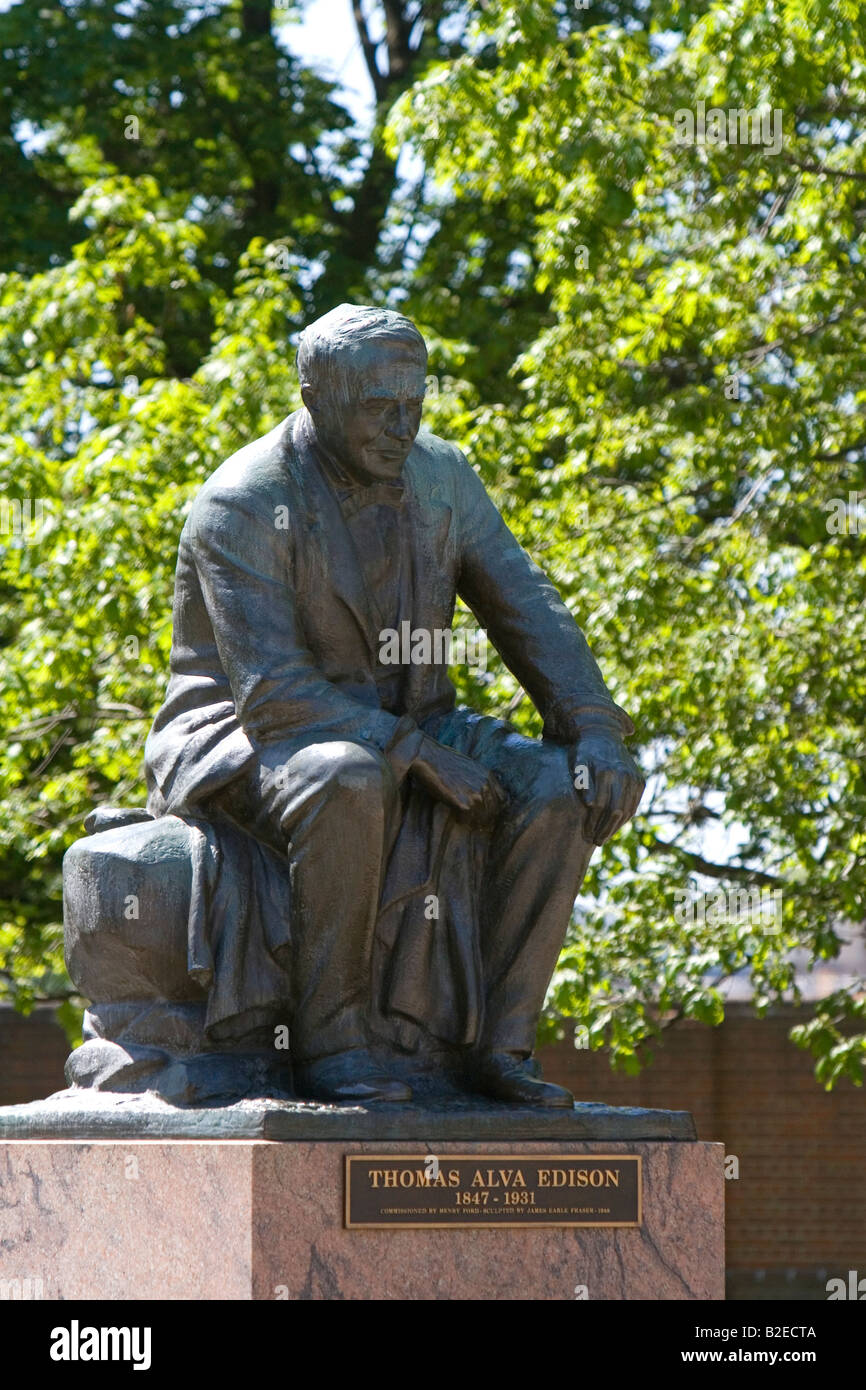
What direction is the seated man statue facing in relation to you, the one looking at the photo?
facing the viewer and to the right of the viewer
